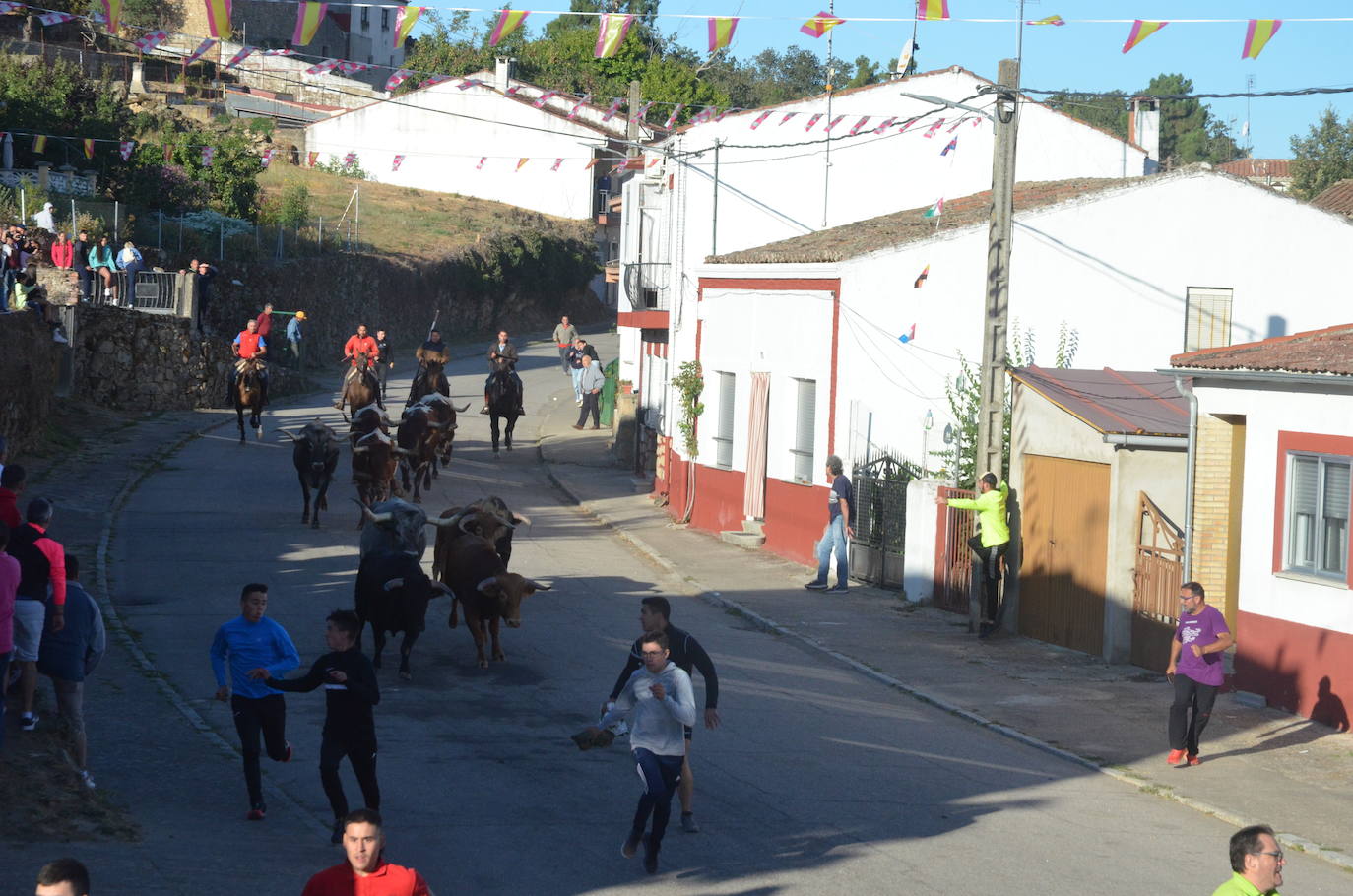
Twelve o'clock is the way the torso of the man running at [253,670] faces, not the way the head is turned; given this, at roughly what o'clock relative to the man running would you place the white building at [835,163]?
The white building is roughly at 7 o'clock from the man running.

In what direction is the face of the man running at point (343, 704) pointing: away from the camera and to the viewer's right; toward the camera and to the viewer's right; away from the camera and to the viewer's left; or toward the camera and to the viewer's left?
toward the camera and to the viewer's left

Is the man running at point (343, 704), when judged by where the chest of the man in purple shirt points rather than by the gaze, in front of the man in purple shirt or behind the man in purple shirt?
in front

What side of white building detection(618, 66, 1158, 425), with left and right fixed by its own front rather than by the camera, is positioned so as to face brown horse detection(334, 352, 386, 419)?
front

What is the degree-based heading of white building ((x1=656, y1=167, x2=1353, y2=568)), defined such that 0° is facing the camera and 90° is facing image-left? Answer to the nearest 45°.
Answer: approximately 45°

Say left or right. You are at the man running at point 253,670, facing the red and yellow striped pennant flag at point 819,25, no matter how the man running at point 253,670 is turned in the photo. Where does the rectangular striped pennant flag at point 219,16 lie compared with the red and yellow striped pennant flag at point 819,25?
left

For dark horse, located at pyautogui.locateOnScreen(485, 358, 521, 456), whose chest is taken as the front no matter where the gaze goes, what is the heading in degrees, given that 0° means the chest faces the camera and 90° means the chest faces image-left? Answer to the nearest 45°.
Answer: approximately 0°

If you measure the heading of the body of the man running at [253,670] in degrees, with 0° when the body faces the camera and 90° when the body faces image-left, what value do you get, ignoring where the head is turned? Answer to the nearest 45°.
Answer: approximately 0°

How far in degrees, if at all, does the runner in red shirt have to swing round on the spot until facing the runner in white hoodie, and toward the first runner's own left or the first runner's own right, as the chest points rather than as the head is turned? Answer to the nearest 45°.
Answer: approximately 135° to the first runner's own left

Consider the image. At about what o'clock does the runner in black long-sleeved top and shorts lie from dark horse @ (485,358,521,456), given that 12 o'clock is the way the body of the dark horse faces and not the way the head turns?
The runner in black long-sleeved top and shorts is roughly at 12 o'clock from the dark horse.

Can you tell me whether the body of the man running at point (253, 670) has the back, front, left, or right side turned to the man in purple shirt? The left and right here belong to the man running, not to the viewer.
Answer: left
